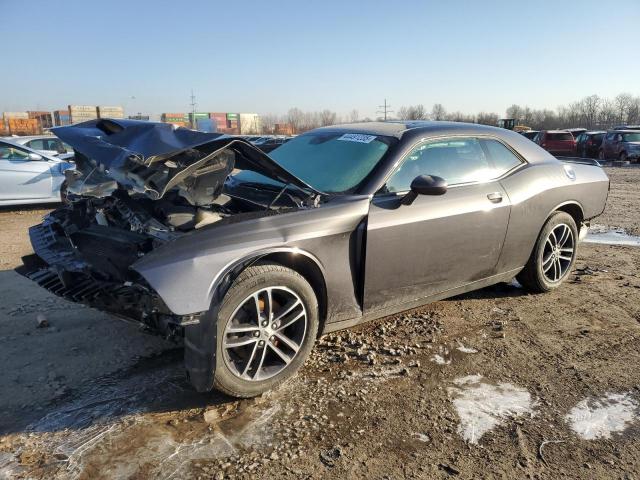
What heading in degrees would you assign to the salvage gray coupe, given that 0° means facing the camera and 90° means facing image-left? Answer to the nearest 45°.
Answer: approximately 45°

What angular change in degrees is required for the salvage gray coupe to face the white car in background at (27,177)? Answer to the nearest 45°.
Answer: approximately 90° to its right

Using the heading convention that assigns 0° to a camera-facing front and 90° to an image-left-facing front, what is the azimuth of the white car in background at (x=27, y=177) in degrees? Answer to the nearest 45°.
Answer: approximately 270°

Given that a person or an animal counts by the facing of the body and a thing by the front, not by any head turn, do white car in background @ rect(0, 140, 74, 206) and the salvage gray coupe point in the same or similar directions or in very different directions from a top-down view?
very different directions
